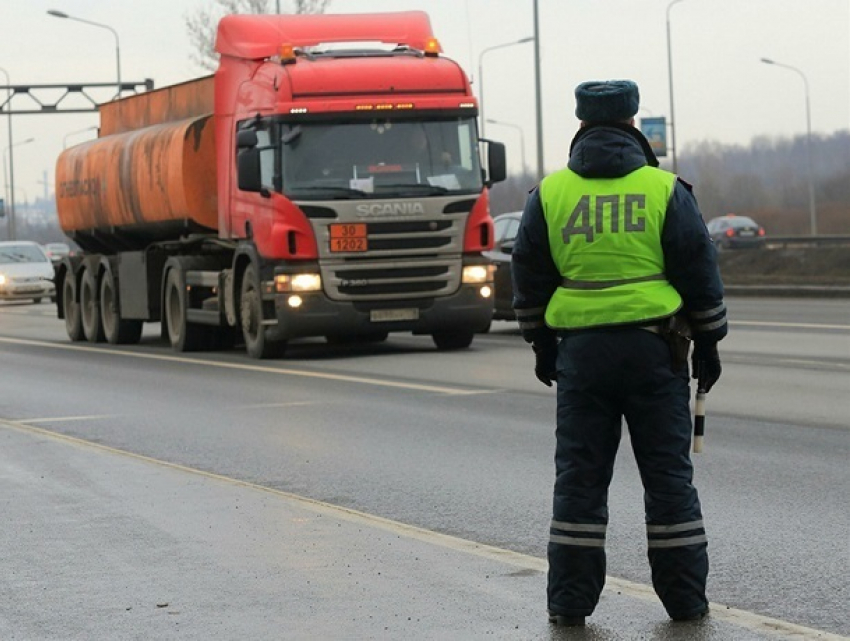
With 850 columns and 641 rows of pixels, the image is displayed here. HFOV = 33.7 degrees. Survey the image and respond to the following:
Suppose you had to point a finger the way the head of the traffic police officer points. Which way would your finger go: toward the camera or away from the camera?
away from the camera

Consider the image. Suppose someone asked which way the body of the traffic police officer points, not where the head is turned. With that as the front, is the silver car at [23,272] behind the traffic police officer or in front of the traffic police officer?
in front

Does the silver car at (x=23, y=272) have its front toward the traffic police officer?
yes

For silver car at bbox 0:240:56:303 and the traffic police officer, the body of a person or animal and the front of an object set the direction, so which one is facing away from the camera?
the traffic police officer

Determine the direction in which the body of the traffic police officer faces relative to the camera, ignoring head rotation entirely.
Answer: away from the camera

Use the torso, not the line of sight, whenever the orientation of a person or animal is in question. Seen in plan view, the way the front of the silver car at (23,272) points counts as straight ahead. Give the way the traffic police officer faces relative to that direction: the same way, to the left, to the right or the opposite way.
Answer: the opposite way

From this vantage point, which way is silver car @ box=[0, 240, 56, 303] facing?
toward the camera
